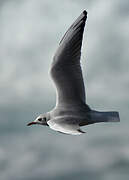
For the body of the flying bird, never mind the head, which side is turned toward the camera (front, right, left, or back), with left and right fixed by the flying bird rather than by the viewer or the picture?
left
